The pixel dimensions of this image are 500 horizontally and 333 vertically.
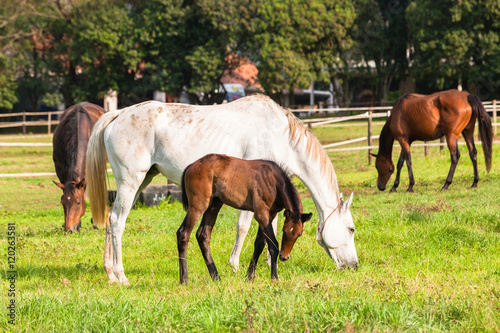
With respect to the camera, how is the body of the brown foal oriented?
to the viewer's right

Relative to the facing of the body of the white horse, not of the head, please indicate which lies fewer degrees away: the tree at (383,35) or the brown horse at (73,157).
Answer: the tree

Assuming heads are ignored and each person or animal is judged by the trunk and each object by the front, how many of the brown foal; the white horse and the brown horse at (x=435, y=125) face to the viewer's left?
1

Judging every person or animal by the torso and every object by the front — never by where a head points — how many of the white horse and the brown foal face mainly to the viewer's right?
2

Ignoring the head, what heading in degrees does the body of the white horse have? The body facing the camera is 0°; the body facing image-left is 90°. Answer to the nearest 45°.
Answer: approximately 270°

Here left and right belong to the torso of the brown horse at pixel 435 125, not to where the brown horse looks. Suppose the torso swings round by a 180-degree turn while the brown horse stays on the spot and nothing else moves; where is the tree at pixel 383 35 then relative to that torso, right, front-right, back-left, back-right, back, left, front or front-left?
left

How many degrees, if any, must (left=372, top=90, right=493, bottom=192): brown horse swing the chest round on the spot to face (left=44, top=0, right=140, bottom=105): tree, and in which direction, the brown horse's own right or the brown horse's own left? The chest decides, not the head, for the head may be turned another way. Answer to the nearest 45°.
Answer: approximately 45° to the brown horse's own right

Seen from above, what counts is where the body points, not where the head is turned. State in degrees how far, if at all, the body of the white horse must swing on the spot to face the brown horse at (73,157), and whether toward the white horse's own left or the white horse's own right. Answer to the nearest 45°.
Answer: approximately 135° to the white horse's own left

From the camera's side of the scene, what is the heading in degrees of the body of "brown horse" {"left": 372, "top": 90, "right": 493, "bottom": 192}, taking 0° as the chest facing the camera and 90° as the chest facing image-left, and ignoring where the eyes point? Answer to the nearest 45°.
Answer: approximately 90°

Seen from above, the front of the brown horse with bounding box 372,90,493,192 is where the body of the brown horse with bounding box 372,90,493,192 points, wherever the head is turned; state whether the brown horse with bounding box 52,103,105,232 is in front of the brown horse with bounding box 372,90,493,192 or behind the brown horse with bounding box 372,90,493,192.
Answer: in front

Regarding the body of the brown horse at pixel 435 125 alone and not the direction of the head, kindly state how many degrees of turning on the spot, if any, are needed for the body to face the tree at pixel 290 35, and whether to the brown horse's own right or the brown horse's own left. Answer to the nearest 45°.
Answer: approximately 90° to the brown horse's own right

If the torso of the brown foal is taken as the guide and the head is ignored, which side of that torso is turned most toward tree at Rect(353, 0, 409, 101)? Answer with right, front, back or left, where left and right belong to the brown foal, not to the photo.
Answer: left

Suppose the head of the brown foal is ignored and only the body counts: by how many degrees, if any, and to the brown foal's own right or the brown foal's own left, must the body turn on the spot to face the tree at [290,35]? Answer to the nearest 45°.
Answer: approximately 90° to the brown foal's own left

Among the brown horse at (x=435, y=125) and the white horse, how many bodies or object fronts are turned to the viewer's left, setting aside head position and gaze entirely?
1
